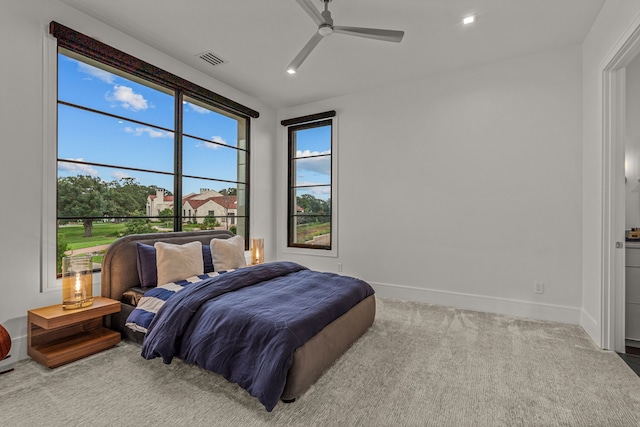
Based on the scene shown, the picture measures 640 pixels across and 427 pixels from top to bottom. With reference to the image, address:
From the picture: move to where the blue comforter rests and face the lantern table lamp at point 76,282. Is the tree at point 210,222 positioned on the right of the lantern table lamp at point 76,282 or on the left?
right

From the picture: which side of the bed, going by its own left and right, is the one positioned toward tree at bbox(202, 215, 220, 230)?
back

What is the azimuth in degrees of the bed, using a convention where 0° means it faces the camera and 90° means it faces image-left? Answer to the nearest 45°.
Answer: approximately 315°

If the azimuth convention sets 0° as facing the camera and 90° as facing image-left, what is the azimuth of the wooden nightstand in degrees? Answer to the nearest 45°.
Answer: approximately 315°
